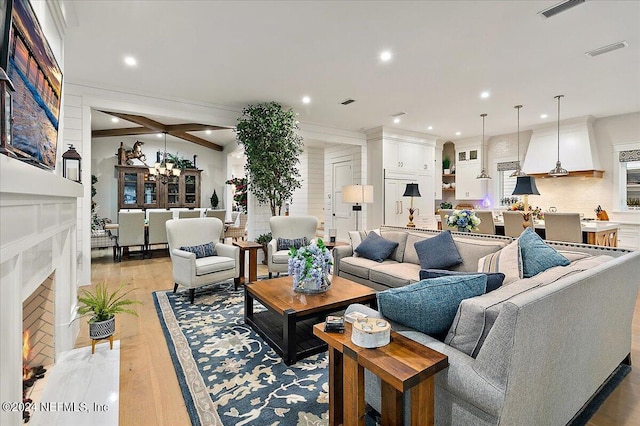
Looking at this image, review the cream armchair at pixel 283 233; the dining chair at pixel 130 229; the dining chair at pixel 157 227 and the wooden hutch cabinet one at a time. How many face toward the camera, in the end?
2

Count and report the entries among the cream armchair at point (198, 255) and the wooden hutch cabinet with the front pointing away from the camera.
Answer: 0

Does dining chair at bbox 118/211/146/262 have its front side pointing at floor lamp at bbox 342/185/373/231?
no

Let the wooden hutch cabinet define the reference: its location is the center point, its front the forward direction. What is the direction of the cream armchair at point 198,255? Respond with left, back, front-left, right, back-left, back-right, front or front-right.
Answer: front

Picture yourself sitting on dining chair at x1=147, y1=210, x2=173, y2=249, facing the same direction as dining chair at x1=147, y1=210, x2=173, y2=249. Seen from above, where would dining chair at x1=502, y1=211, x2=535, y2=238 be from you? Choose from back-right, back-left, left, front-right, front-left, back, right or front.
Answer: back-right

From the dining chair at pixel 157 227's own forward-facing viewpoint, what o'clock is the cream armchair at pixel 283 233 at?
The cream armchair is roughly at 5 o'clock from the dining chair.

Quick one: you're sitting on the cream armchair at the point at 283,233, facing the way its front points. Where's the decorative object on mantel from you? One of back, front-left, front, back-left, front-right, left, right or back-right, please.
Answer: front-right

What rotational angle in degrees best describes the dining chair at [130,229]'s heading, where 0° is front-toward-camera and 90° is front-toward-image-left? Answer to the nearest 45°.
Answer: approximately 180°

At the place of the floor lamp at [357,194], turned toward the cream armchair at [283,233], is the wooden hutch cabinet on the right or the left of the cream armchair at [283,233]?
right

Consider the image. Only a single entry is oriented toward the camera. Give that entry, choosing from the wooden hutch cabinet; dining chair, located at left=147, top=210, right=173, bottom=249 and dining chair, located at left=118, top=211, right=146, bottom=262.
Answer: the wooden hutch cabinet

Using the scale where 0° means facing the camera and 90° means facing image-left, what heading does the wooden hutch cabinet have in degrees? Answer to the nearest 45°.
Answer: approximately 0°

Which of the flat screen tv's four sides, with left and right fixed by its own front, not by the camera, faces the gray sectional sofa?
front

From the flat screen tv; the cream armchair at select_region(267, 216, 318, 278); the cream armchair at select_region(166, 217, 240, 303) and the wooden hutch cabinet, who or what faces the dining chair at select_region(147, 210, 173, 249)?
the wooden hutch cabinet

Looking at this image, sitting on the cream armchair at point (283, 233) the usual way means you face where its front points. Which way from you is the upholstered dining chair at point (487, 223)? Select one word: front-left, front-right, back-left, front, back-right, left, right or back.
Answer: left

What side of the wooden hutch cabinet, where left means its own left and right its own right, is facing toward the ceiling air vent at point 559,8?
front

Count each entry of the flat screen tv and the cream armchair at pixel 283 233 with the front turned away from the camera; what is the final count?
0

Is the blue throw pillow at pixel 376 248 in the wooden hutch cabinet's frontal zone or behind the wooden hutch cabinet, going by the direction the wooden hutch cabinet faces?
frontal zone

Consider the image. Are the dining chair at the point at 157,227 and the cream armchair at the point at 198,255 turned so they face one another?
no

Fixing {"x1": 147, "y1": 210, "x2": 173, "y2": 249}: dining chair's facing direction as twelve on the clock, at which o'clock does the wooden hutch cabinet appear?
The wooden hutch cabinet is roughly at 12 o'clock from the dining chair.

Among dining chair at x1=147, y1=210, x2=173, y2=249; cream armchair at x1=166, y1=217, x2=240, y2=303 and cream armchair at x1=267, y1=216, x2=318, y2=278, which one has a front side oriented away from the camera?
the dining chair

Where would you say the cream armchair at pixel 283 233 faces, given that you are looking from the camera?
facing the viewer

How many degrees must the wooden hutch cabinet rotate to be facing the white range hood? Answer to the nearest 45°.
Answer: approximately 45° to its left

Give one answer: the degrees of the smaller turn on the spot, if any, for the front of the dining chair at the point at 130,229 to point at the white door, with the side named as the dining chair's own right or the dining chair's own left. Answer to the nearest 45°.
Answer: approximately 90° to the dining chair's own right

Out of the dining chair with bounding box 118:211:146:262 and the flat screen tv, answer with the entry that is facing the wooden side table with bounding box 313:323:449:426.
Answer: the flat screen tv

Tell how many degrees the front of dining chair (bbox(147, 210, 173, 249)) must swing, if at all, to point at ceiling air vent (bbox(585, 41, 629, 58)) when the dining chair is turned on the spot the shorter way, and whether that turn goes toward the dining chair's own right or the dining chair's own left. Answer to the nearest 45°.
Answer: approximately 135° to the dining chair's own right
